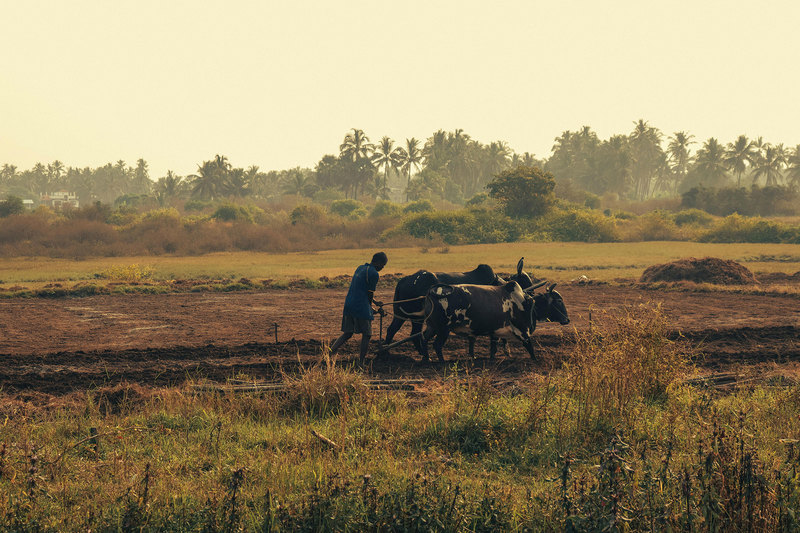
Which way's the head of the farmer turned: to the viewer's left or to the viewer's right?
to the viewer's right

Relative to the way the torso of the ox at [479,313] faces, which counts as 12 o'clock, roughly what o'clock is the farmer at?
The farmer is roughly at 5 o'clock from the ox.

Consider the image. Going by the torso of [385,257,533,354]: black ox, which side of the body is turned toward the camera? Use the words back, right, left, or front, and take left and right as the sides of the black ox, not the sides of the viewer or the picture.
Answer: right

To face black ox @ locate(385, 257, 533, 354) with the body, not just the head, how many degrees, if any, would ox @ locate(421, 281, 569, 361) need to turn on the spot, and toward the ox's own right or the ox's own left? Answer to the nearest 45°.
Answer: approximately 135° to the ox's own left

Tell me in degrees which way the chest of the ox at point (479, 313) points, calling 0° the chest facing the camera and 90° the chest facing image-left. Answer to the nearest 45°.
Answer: approximately 270°

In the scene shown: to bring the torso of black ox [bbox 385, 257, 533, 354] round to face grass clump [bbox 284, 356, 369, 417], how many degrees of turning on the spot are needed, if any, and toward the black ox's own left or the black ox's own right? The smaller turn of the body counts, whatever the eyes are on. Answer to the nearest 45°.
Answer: approximately 90° to the black ox's own right

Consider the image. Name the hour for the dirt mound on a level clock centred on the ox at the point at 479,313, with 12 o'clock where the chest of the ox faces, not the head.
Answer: The dirt mound is roughly at 10 o'clock from the ox.

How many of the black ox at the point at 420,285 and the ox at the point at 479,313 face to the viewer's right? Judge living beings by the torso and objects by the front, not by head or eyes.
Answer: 2

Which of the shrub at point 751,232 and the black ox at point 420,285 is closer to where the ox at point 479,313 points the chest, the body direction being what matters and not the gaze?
the shrub
